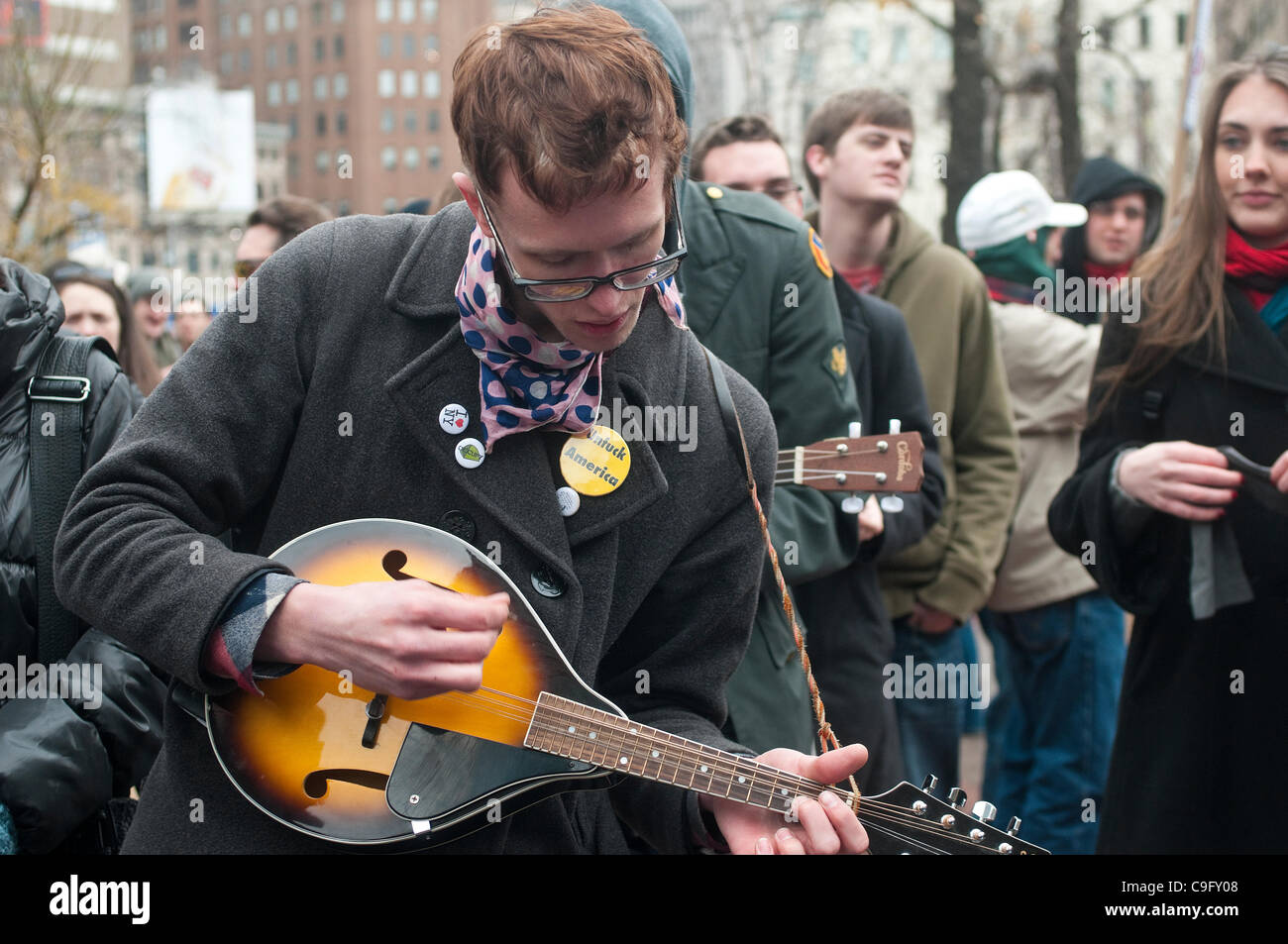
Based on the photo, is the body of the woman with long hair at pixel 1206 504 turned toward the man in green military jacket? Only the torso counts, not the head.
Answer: no

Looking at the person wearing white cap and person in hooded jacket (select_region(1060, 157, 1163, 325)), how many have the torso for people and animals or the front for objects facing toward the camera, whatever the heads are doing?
1

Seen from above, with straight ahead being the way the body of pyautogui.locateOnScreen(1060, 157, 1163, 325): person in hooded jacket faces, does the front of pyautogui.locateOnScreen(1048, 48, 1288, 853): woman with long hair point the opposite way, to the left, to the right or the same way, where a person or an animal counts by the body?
the same way

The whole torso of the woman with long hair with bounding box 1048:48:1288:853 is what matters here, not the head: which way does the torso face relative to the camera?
toward the camera

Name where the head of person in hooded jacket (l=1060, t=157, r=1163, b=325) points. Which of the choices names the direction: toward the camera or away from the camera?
toward the camera

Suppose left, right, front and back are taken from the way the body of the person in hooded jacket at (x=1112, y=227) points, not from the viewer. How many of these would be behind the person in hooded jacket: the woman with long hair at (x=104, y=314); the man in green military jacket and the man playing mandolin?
0

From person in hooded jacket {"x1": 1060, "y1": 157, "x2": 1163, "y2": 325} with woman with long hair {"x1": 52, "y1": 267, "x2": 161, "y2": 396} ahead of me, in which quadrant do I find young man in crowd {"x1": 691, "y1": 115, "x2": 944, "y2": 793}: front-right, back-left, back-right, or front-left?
front-left

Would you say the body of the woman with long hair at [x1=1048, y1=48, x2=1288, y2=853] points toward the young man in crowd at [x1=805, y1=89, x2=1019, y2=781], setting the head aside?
no

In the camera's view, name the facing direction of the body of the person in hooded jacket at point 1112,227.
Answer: toward the camera
